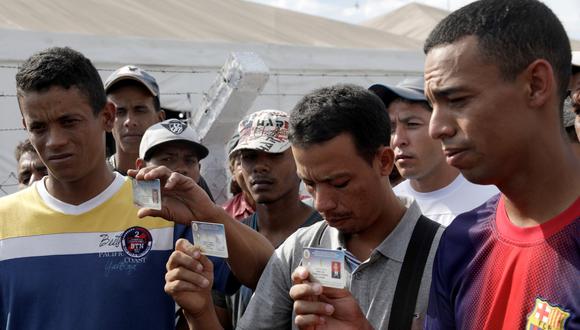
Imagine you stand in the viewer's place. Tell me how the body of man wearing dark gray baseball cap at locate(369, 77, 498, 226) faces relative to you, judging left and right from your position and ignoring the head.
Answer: facing the viewer and to the left of the viewer

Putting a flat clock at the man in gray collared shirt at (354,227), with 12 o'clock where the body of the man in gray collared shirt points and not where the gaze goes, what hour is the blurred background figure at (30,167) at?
The blurred background figure is roughly at 3 o'clock from the man in gray collared shirt.

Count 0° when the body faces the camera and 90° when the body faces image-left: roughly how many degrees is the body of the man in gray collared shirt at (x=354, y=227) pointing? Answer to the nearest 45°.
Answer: approximately 45°

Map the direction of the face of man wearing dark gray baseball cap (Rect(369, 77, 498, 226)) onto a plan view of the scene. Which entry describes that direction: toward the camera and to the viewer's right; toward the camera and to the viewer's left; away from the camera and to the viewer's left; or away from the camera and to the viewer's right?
toward the camera and to the viewer's left

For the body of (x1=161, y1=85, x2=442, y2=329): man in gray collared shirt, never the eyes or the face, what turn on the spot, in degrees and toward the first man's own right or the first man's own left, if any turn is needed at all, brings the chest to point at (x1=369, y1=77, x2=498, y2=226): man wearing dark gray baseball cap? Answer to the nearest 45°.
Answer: approximately 135° to the first man's own right

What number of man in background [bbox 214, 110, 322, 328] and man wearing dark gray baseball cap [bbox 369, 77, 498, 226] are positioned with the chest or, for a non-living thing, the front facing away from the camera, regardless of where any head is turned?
0

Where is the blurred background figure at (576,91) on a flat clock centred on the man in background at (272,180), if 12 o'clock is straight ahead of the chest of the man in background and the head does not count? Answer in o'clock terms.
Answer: The blurred background figure is roughly at 8 o'clock from the man in background.

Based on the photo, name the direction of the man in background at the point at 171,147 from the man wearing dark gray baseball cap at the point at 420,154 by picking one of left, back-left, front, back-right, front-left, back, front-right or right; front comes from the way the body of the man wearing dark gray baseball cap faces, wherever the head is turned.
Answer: front-right

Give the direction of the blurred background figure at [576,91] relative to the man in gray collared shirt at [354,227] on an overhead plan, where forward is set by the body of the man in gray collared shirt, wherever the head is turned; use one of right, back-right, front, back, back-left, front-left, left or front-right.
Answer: back

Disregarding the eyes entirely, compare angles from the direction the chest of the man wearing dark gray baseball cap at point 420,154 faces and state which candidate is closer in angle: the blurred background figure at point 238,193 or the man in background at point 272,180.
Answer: the man in background

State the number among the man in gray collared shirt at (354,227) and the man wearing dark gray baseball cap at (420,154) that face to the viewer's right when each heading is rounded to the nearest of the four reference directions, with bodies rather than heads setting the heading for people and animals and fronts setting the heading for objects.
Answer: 0

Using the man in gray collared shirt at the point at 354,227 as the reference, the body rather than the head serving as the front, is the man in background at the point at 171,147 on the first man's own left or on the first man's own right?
on the first man's own right

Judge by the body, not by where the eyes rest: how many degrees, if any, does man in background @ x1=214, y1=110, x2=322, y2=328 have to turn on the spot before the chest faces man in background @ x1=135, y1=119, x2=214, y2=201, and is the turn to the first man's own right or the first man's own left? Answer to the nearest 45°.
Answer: approximately 90° to the first man's own right

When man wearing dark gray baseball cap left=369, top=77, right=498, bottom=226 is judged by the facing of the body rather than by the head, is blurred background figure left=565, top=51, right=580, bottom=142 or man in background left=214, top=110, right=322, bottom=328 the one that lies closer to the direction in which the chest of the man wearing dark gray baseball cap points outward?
the man in background
